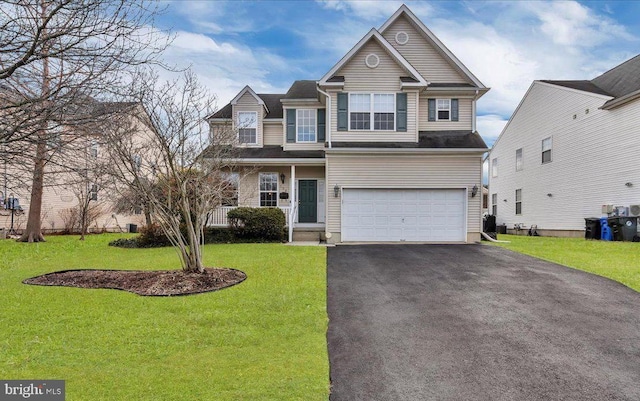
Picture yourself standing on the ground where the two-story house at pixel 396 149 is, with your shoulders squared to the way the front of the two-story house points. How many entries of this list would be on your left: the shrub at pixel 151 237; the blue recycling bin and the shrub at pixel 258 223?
1

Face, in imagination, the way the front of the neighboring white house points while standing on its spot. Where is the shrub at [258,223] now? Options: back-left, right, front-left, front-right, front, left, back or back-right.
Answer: right

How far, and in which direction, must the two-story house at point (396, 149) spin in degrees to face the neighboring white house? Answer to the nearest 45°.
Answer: approximately 135° to its left

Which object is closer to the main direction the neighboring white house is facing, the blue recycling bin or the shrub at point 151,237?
the blue recycling bin

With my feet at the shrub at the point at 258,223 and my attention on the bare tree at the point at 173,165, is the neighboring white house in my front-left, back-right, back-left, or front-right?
back-left

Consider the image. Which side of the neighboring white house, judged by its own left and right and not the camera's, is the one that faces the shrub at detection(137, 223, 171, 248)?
right

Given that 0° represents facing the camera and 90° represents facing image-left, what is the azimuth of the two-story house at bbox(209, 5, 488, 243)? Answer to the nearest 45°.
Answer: approximately 0°

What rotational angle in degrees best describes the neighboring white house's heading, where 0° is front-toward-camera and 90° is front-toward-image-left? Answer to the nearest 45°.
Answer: approximately 315°

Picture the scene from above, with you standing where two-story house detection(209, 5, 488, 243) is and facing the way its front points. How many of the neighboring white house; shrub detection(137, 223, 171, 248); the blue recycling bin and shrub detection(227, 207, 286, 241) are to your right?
2

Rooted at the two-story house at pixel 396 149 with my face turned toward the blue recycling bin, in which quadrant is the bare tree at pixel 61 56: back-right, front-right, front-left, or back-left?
back-right

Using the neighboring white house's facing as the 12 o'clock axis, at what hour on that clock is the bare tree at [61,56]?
The bare tree is roughly at 2 o'clock from the neighboring white house.

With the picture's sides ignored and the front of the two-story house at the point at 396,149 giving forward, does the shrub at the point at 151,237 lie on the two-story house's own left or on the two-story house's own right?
on the two-story house's own right

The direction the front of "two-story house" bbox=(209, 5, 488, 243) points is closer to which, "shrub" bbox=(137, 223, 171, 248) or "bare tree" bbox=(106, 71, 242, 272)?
the bare tree

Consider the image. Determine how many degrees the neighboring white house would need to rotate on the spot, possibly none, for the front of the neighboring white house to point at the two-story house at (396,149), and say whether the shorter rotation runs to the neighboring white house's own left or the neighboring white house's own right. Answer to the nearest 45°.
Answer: approximately 90° to the neighboring white house's own right
